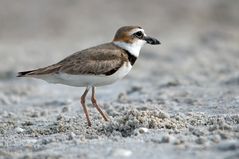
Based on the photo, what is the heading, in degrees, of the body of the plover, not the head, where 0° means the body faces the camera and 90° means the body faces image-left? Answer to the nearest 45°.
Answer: approximately 270°

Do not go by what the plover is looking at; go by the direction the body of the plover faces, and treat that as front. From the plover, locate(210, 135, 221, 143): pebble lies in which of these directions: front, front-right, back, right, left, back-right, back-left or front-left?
front-right

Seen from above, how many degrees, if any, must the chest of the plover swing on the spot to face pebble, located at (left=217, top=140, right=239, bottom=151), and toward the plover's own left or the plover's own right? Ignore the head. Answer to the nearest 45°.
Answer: approximately 45° to the plover's own right

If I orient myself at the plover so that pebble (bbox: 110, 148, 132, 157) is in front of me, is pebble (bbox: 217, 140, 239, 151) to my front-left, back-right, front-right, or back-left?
front-left

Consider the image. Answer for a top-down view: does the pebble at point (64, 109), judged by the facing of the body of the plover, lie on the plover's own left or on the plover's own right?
on the plover's own left

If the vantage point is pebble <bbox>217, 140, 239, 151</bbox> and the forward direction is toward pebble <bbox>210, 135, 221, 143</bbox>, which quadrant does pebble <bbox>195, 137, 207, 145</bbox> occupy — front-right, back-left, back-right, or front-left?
front-left
